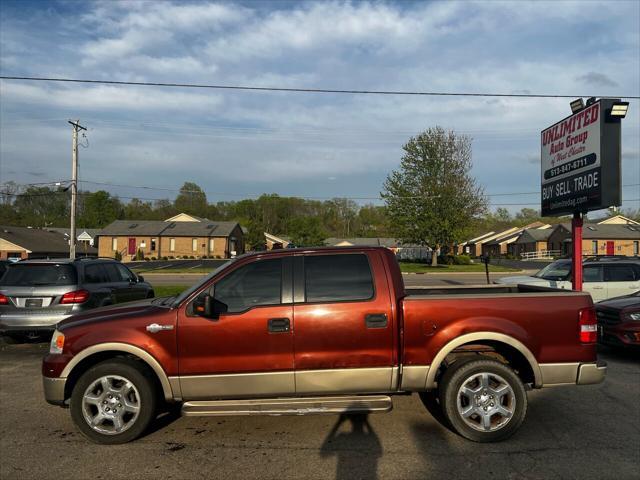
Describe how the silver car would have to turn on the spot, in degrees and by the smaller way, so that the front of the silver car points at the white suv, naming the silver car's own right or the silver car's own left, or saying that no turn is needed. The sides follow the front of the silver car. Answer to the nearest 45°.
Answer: approximately 45° to the silver car's own right

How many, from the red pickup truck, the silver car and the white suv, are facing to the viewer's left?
2

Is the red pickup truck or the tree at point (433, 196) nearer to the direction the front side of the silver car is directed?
the tree

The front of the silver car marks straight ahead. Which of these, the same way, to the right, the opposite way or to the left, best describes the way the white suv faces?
to the left

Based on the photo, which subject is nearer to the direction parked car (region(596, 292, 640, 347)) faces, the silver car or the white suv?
the silver car

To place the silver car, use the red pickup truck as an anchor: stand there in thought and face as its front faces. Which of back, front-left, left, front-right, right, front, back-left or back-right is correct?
front-right

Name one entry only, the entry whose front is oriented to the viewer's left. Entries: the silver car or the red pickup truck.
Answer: the red pickup truck

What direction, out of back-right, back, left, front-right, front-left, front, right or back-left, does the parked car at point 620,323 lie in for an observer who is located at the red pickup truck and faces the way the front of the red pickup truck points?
back-right

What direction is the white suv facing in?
to the viewer's left

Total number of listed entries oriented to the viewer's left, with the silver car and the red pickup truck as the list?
1

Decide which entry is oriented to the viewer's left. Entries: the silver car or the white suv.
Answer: the white suv

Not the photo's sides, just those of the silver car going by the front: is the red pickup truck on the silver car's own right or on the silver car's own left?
on the silver car's own right

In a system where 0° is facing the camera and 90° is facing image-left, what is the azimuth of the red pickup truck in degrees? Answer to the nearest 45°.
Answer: approximately 90°

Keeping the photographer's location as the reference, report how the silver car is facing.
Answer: facing away from the viewer and to the right of the viewer
